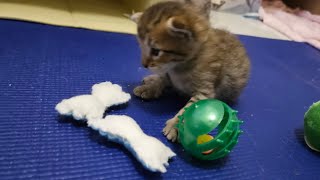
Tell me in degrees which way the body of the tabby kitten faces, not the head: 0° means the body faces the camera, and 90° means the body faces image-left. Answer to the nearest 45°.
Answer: approximately 45°
